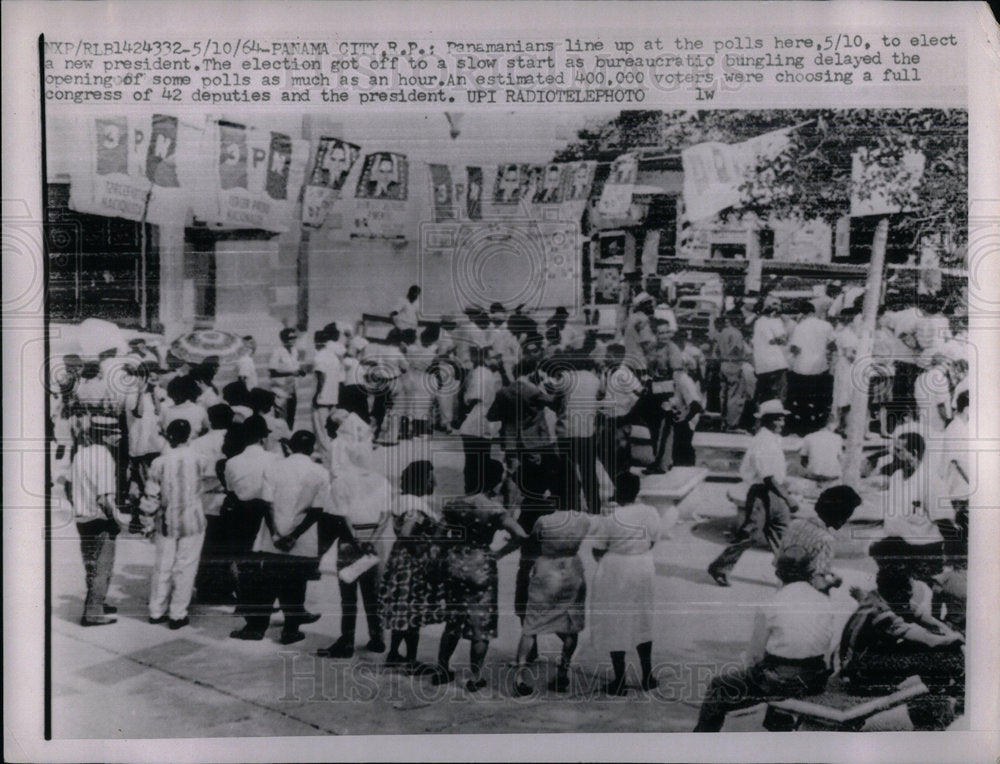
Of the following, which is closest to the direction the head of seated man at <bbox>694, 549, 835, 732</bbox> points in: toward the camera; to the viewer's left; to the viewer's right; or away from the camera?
away from the camera

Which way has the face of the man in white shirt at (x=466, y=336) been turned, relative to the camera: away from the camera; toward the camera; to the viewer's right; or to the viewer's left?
away from the camera

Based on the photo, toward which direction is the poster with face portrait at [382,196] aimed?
toward the camera

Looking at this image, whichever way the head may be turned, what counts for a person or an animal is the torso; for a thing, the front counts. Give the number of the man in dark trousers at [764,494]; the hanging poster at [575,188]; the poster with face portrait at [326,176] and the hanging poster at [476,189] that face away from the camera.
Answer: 0

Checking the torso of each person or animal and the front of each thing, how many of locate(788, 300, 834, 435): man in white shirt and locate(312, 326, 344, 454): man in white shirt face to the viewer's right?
0

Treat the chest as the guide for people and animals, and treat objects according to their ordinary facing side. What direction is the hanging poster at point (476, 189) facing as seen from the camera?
toward the camera

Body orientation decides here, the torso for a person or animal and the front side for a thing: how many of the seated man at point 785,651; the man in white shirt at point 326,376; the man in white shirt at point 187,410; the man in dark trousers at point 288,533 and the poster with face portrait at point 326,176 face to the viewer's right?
0

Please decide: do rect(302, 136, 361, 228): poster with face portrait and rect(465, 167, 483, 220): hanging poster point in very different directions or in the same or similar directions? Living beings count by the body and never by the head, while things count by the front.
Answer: same or similar directions

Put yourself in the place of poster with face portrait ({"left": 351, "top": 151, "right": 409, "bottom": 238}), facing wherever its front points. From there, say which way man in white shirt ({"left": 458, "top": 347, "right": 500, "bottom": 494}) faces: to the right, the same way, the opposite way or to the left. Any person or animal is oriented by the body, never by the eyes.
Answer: the opposite way

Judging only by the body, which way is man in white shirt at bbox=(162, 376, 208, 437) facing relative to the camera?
away from the camera

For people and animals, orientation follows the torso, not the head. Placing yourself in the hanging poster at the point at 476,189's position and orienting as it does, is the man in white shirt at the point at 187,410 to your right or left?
on your right
